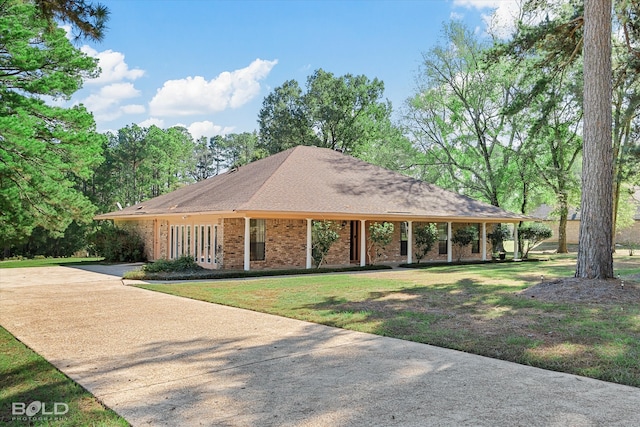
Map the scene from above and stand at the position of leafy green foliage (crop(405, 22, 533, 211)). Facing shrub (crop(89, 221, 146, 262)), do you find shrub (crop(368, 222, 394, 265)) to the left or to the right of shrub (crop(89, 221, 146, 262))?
left

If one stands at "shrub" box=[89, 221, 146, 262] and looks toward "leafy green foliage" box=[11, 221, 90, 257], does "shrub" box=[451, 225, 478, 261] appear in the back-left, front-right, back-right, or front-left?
back-right

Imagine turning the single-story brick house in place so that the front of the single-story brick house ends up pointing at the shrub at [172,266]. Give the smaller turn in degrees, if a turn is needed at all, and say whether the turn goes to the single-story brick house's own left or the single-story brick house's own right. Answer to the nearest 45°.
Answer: approximately 90° to the single-story brick house's own right

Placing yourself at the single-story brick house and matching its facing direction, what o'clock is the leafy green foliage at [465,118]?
The leafy green foliage is roughly at 9 o'clock from the single-story brick house.

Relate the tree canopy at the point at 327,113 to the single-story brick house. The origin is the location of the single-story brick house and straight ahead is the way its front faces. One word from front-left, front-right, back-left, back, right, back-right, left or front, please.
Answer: back-left

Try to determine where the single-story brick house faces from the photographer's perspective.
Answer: facing the viewer and to the right of the viewer

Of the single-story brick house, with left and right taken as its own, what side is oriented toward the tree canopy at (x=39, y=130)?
right
